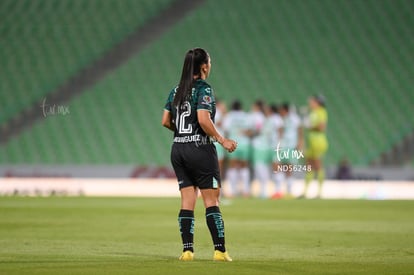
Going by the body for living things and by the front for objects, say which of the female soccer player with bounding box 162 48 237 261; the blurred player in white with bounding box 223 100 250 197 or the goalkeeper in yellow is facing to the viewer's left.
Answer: the goalkeeper in yellow

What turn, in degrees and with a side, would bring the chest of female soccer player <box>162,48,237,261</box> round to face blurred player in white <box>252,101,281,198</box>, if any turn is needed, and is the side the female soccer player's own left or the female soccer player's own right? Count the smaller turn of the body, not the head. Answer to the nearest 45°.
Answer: approximately 45° to the female soccer player's own left

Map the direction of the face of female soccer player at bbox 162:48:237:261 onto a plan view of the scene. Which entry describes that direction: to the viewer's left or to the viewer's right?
to the viewer's right

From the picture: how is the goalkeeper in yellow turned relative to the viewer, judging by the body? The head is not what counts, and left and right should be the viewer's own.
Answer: facing to the left of the viewer

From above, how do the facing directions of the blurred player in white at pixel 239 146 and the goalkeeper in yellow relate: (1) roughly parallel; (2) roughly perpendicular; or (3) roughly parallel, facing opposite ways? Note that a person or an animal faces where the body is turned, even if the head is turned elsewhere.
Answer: roughly perpendicular
